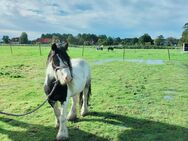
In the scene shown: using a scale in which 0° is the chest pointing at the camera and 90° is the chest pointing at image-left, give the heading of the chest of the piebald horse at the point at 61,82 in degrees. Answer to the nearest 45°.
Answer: approximately 45°
